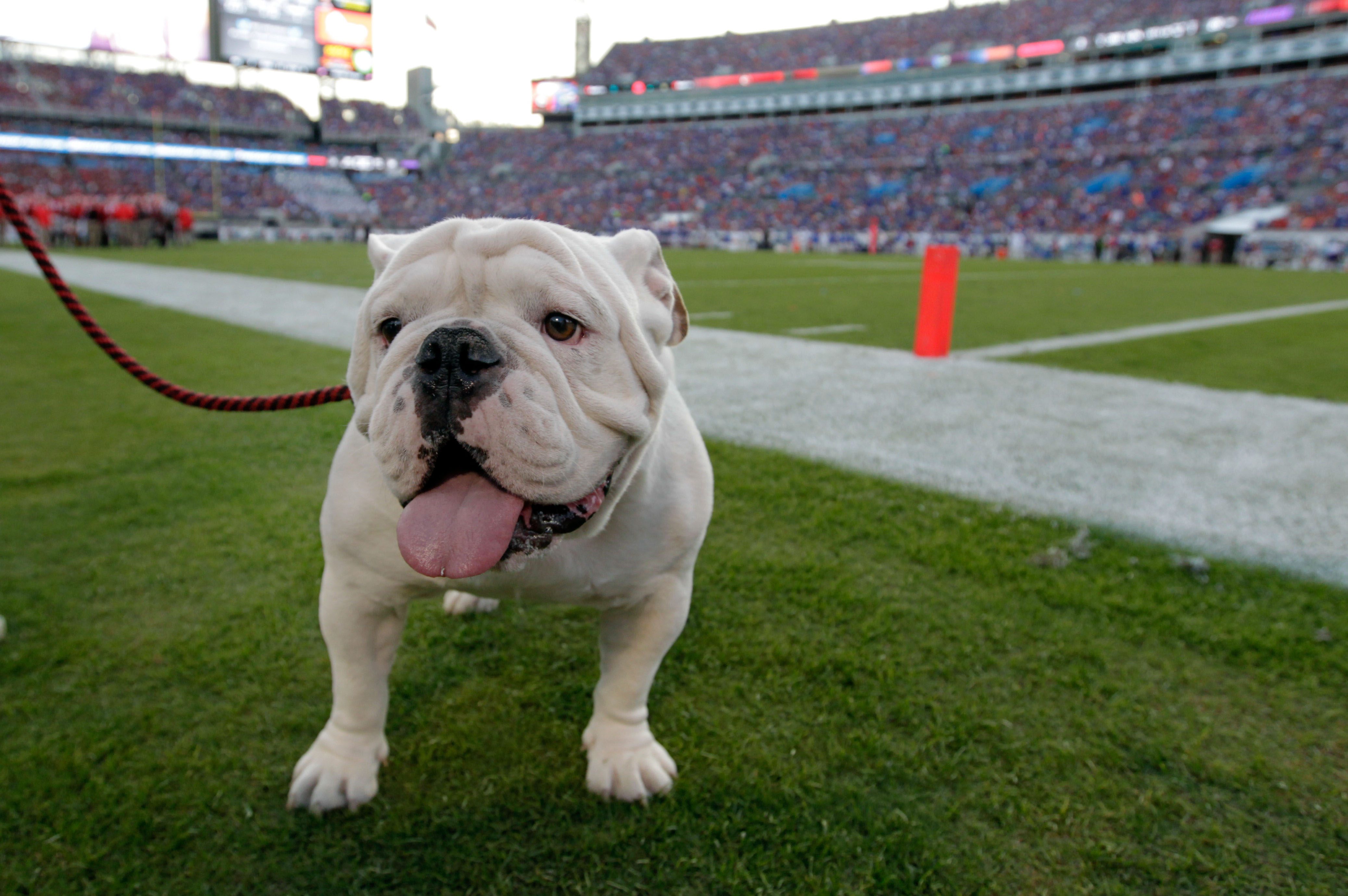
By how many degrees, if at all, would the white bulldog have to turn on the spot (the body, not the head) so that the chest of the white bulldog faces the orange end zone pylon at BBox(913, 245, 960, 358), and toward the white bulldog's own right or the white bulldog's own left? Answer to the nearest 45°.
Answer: approximately 135° to the white bulldog's own left

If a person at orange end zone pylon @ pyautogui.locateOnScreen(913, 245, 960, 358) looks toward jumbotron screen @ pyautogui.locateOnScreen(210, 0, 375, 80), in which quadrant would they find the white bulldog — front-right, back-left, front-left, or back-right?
back-left

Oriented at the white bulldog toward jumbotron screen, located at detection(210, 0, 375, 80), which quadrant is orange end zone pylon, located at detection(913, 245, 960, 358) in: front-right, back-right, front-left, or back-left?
front-right

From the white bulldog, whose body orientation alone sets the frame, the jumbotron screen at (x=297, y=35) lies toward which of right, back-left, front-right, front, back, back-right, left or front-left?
back

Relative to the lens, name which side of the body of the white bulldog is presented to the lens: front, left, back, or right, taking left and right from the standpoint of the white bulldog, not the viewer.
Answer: front

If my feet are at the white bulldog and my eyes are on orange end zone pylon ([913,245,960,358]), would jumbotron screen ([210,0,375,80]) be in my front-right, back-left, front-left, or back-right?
front-left
